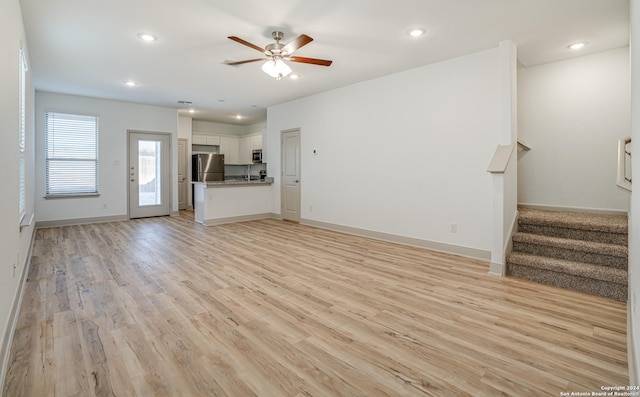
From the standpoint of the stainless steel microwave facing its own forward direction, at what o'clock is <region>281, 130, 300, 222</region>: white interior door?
The white interior door is roughly at 10 o'clock from the stainless steel microwave.

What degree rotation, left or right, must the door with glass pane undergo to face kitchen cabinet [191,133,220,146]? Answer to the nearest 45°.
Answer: approximately 135° to its left

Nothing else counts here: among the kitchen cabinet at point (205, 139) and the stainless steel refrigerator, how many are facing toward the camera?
2

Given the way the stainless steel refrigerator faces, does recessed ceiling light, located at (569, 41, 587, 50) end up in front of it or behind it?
in front

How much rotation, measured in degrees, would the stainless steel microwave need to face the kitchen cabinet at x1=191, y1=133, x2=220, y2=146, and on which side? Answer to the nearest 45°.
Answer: approximately 45° to its right

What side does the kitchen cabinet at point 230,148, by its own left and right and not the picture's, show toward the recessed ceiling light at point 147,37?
front

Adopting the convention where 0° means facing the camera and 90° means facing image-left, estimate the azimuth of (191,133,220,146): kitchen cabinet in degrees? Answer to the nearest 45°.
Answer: approximately 0°
